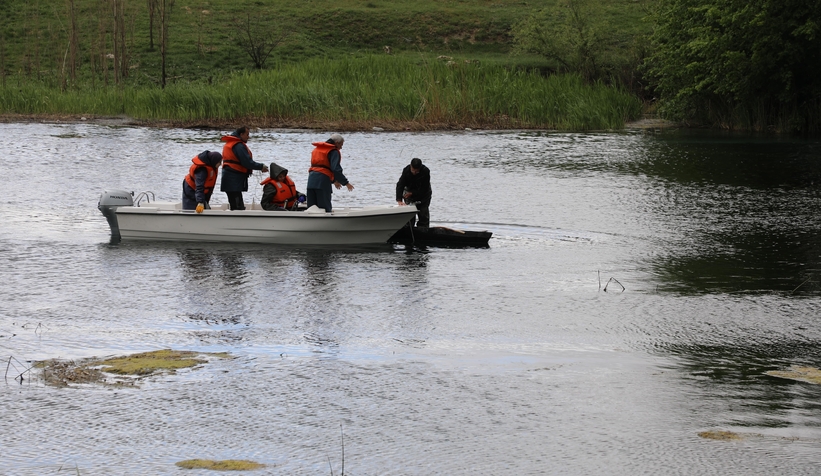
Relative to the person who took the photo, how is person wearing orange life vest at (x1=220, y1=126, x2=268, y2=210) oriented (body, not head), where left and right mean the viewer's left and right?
facing to the right of the viewer

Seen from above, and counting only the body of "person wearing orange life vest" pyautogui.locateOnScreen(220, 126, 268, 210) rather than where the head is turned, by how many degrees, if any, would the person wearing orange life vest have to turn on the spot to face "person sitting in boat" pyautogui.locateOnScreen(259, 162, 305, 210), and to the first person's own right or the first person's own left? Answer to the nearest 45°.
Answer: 0° — they already face them

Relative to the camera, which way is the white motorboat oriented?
to the viewer's right

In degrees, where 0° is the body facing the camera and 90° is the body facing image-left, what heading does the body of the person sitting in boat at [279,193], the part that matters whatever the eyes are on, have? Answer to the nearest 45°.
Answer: approximately 315°

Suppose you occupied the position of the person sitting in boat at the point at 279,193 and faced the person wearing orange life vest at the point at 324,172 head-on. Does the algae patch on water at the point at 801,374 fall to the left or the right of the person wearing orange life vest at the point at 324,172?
right

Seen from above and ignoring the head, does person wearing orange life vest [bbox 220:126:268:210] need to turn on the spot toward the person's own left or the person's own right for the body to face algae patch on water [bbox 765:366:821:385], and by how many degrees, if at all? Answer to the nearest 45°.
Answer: approximately 45° to the person's own right

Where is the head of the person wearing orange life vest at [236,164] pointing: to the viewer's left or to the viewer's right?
to the viewer's right

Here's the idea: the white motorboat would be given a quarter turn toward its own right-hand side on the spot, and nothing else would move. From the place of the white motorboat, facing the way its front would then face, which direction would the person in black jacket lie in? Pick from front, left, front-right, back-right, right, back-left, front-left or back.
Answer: left

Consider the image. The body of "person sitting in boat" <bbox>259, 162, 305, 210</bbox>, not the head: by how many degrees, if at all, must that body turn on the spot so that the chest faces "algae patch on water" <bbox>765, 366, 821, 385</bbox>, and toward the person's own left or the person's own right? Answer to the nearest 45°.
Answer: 0° — they already face it

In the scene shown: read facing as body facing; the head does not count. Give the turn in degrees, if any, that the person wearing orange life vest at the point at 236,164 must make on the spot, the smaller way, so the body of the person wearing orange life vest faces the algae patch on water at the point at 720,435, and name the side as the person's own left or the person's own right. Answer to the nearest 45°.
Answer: approximately 90° to the person's own right

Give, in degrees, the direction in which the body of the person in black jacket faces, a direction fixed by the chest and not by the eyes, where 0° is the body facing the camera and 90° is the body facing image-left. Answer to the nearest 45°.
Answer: approximately 45°

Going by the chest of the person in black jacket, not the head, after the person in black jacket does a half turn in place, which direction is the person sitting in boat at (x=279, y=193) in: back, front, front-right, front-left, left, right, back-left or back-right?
back-left

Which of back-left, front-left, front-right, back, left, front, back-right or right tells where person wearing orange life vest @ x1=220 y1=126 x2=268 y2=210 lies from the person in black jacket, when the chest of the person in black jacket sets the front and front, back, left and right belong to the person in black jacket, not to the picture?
front-right
